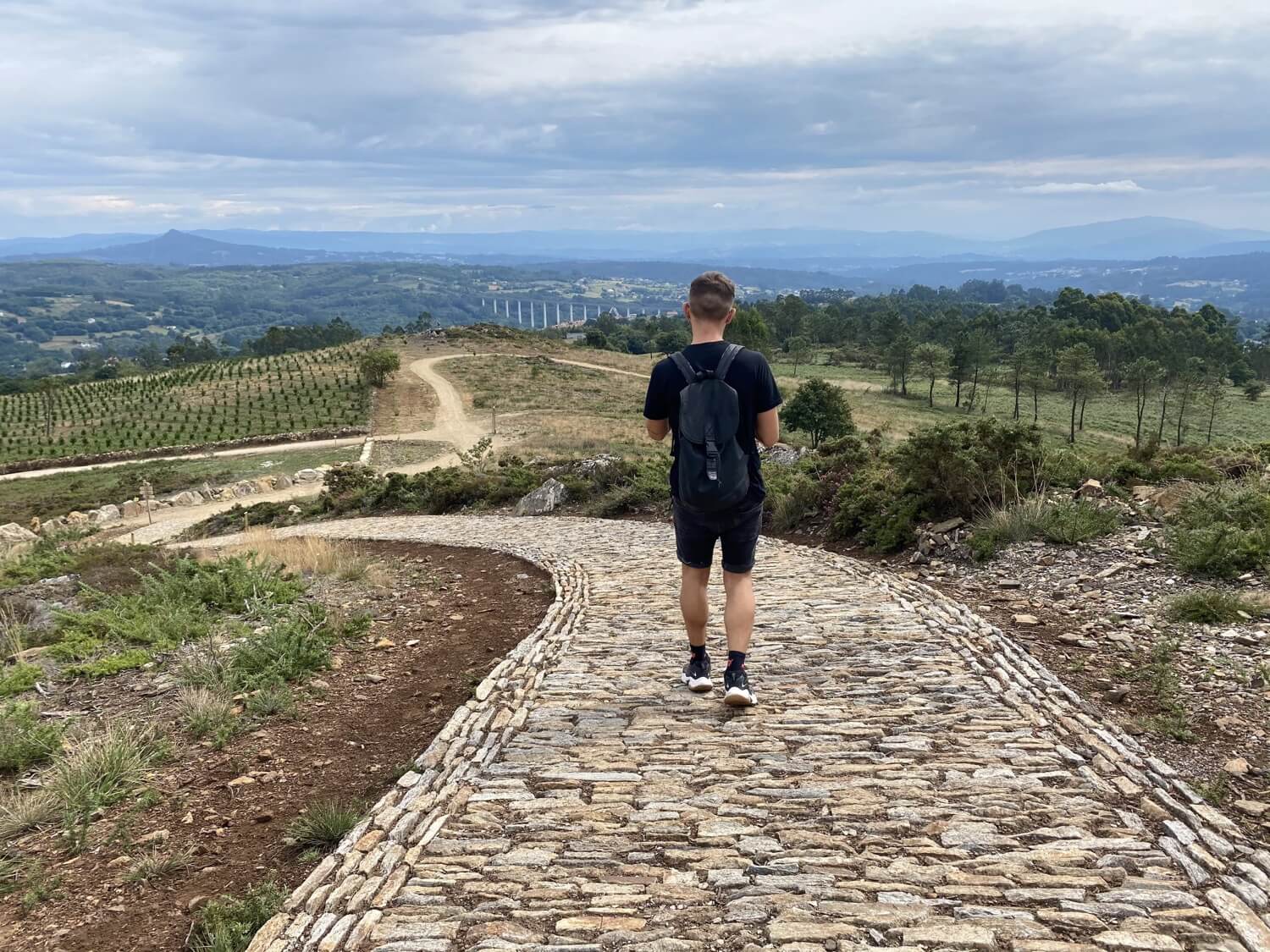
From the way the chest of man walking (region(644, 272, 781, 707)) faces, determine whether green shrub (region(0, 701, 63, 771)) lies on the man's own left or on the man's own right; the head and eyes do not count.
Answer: on the man's own left

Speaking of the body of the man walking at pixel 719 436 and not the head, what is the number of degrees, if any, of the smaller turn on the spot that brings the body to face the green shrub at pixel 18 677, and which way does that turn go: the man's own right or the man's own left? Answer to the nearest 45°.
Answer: approximately 90° to the man's own left

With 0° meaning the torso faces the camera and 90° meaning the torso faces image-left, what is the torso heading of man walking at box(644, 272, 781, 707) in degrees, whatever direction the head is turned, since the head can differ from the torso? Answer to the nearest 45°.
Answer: approximately 180°

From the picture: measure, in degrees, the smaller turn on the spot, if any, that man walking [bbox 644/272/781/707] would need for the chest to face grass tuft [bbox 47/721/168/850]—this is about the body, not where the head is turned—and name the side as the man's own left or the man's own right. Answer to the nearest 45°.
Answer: approximately 90° to the man's own left

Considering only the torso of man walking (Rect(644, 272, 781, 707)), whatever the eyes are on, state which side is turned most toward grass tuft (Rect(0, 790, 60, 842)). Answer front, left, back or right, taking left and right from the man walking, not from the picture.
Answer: left

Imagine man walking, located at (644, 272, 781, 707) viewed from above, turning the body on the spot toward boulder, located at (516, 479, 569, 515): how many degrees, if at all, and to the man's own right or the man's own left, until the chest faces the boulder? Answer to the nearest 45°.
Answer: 0° — they already face it
